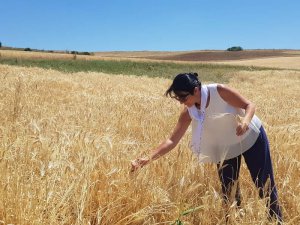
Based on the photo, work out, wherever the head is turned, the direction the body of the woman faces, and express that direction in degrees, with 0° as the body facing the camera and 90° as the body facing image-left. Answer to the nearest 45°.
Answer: approximately 45°
